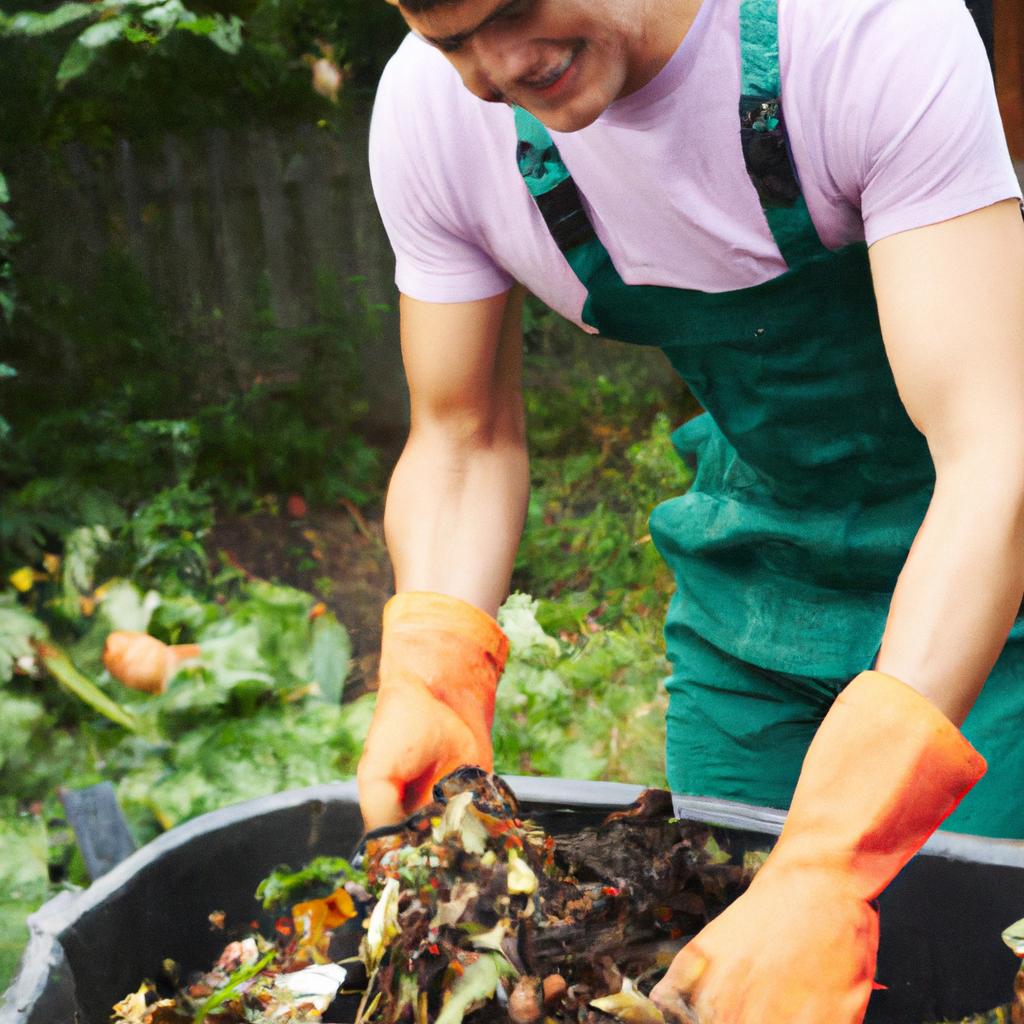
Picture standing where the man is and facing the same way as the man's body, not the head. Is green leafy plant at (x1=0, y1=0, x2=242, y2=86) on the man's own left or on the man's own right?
on the man's own right

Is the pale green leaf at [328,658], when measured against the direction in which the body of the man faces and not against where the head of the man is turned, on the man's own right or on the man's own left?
on the man's own right

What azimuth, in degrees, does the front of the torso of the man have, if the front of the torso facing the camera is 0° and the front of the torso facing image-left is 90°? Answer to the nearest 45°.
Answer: approximately 45°

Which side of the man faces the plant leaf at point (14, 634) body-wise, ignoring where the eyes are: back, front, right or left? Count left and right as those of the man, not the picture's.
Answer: right

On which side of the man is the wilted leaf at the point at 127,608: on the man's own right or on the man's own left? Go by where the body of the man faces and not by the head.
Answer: on the man's own right

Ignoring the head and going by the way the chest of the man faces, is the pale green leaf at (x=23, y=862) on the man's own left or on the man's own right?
on the man's own right
